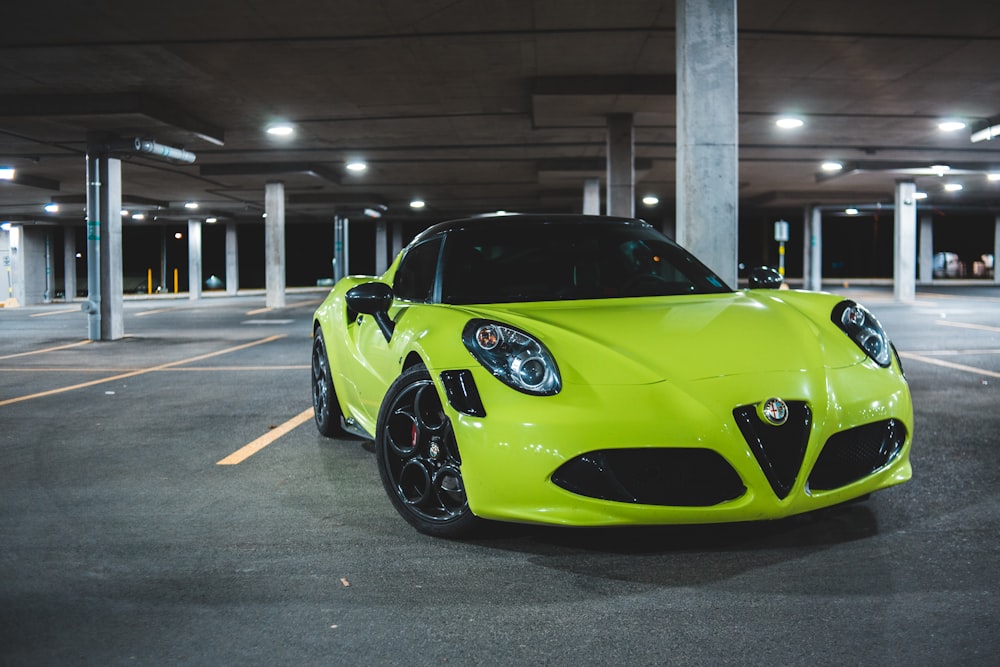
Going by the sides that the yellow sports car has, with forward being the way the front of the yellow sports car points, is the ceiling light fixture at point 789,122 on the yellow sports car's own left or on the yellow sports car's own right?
on the yellow sports car's own left

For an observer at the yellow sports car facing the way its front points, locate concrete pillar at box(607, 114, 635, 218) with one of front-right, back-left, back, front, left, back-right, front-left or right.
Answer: back-left

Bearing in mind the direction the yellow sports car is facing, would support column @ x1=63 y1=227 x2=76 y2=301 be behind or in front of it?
behind

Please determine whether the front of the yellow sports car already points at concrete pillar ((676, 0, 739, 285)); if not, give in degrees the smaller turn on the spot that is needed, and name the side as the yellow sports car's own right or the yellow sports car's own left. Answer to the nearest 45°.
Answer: approximately 135° to the yellow sports car's own left

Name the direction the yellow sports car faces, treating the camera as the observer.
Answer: facing the viewer and to the right of the viewer

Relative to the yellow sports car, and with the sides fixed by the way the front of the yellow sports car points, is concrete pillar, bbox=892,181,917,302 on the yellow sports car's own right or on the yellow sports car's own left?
on the yellow sports car's own left

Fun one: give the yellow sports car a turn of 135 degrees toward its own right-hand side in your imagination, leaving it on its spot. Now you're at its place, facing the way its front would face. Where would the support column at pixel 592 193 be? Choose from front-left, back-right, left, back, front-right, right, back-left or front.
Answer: right
